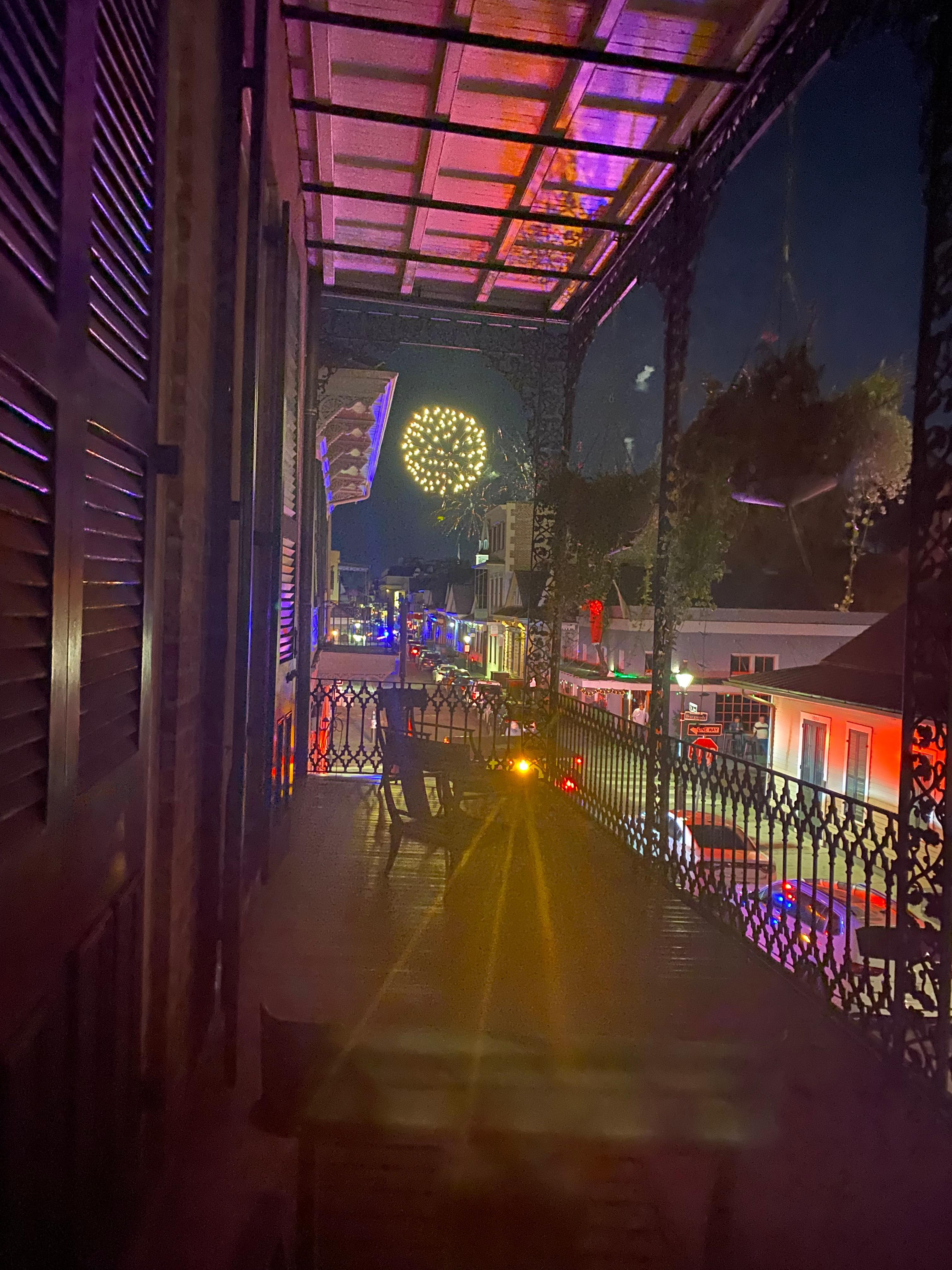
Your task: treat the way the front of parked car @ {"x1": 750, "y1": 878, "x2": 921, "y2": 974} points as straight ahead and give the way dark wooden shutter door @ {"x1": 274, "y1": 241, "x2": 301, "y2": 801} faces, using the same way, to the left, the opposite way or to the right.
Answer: to the right

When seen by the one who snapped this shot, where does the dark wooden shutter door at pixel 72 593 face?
facing to the right of the viewer

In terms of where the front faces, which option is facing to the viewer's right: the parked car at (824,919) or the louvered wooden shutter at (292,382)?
the louvered wooden shutter

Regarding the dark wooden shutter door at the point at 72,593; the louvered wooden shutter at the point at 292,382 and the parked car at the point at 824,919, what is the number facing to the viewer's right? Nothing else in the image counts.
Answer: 2

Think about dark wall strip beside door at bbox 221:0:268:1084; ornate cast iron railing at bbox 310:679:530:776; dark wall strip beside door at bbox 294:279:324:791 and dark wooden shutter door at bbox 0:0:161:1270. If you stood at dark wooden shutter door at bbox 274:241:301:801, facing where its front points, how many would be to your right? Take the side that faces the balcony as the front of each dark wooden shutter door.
2

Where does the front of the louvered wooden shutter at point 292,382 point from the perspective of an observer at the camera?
facing to the right of the viewer

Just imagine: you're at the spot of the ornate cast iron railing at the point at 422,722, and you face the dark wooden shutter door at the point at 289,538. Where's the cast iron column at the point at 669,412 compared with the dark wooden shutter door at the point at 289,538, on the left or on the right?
left

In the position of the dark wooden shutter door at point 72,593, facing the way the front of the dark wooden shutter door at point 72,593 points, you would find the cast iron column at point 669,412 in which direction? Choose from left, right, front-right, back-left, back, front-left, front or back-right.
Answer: front-left

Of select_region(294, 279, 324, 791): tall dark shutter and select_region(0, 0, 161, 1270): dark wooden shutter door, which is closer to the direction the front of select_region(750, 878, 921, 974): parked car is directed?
the tall dark shutter

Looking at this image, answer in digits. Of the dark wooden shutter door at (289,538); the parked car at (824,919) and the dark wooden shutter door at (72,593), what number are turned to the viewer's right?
2

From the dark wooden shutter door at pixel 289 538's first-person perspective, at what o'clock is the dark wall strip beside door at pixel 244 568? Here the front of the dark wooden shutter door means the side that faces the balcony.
The dark wall strip beside door is roughly at 3 o'clock from the dark wooden shutter door.

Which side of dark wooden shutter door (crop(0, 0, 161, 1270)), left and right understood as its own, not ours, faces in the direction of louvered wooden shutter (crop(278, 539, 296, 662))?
left
